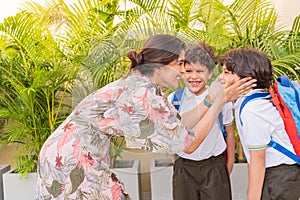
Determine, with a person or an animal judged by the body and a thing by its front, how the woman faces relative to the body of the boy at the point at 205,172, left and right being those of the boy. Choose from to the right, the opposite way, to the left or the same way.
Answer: to the left

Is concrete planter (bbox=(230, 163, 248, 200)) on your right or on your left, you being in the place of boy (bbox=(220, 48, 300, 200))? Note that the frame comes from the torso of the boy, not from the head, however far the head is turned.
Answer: on your right

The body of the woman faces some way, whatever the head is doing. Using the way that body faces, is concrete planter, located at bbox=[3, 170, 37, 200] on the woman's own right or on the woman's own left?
on the woman's own left

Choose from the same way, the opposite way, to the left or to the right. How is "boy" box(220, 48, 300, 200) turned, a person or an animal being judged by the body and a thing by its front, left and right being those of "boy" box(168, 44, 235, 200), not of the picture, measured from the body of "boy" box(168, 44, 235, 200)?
to the right

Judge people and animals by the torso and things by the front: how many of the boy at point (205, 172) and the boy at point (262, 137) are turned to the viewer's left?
1

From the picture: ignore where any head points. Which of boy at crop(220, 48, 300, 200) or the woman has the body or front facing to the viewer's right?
the woman

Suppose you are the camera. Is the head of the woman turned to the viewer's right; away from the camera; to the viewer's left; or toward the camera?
to the viewer's right

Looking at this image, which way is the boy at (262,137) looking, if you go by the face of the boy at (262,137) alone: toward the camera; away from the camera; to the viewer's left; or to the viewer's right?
to the viewer's left

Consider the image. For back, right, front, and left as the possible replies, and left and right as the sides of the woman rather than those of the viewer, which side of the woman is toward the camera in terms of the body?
right

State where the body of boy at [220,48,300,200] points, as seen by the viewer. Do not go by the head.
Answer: to the viewer's left

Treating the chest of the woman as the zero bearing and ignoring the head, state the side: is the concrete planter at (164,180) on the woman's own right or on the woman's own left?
on the woman's own left

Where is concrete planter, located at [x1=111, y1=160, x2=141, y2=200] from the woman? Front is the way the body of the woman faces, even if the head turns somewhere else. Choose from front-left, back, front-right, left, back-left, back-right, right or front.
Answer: left

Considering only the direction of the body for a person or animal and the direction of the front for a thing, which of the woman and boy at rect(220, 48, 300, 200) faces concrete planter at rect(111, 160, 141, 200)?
the boy

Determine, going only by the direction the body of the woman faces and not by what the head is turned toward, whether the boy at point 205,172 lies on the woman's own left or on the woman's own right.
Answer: on the woman's own left
